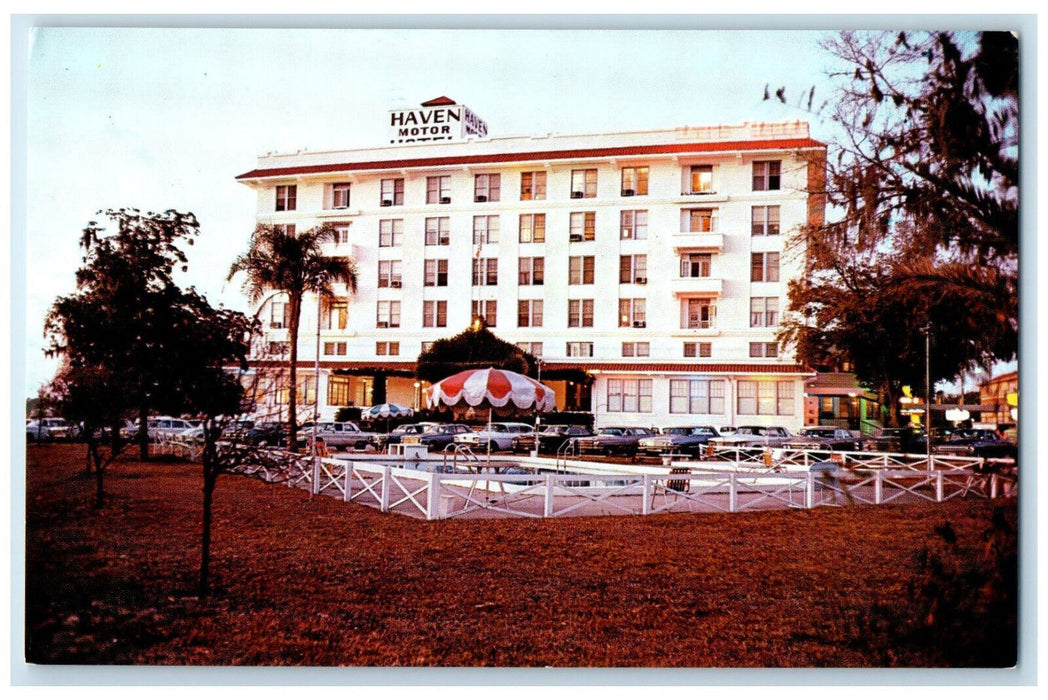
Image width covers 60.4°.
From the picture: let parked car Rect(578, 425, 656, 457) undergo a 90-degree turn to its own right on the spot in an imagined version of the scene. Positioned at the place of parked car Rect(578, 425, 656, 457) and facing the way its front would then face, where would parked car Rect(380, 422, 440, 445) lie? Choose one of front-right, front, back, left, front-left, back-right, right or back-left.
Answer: front-left

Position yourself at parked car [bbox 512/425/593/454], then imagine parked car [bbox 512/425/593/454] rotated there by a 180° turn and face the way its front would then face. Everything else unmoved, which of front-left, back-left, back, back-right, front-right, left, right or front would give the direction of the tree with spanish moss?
right

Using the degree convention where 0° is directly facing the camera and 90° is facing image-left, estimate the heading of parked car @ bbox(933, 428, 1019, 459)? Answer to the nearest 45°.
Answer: approximately 45°

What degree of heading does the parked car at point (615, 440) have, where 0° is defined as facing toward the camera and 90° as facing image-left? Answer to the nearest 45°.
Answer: approximately 45°

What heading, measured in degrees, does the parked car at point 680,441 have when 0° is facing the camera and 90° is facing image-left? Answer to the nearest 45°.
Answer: approximately 45°

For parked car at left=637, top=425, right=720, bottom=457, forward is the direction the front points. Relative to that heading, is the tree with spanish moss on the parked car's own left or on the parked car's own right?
on the parked car's own left
